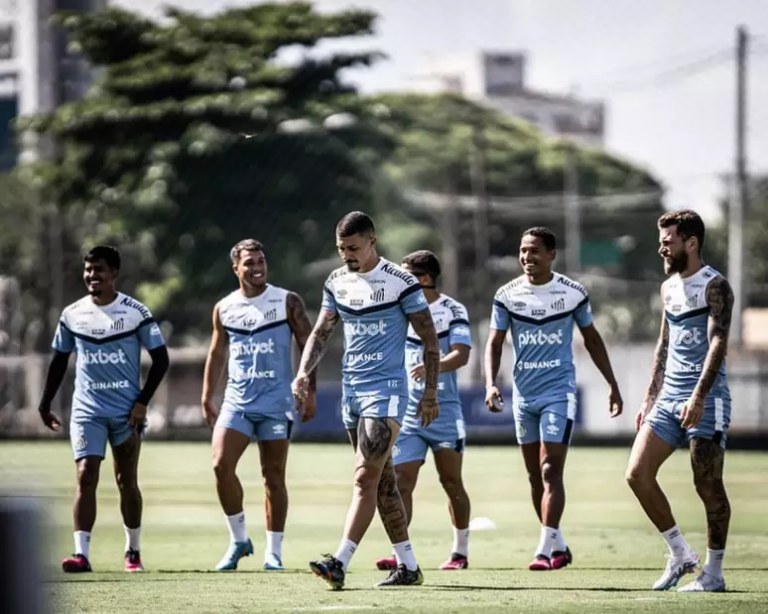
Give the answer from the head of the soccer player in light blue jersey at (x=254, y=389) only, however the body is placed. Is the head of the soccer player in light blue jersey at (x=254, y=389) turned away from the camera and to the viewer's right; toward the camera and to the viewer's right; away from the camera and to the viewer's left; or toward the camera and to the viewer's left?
toward the camera and to the viewer's right

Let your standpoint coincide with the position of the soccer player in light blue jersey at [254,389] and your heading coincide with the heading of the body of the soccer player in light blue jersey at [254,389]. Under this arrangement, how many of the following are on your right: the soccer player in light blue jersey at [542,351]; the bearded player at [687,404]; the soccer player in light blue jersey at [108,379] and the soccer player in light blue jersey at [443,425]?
1

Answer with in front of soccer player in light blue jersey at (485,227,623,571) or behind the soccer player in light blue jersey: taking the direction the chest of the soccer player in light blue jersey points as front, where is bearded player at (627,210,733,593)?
in front

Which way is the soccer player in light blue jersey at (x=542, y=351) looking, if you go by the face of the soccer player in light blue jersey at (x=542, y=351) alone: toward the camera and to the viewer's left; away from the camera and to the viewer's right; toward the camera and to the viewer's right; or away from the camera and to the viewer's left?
toward the camera and to the viewer's left

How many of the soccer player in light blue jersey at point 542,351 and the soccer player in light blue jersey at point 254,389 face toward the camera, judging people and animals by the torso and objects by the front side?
2

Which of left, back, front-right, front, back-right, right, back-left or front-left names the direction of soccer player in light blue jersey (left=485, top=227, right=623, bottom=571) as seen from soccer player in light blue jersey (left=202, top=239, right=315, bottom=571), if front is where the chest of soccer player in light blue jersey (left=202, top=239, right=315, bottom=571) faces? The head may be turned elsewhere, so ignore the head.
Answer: left

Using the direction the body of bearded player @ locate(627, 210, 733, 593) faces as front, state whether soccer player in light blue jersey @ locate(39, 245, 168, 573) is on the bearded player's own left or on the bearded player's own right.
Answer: on the bearded player's own right

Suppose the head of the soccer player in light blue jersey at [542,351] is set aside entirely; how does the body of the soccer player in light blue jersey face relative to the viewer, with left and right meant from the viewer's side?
facing the viewer

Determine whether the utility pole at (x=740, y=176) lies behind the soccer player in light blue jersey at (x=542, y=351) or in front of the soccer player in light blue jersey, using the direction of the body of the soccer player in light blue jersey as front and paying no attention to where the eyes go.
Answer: behind

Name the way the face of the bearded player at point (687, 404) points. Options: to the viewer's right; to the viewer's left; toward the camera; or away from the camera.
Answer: to the viewer's left

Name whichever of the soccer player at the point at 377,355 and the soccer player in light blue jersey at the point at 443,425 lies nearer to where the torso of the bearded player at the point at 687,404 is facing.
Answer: the soccer player

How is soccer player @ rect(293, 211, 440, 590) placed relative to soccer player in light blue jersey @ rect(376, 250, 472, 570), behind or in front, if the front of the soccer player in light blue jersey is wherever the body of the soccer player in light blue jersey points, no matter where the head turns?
in front

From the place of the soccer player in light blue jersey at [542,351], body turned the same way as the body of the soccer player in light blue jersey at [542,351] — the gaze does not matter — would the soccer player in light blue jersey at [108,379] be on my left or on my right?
on my right

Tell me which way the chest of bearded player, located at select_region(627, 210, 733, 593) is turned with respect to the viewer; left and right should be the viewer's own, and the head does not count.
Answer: facing the viewer and to the left of the viewer

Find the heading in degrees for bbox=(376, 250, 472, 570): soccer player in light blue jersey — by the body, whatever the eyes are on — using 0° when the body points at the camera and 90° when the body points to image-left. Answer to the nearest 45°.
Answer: approximately 45°

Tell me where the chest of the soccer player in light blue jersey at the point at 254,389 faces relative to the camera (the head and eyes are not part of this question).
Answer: toward the camera
